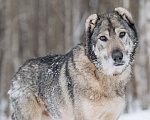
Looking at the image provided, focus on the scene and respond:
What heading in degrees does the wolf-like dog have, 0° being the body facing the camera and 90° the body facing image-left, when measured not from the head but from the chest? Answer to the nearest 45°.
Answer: approximately 315°
